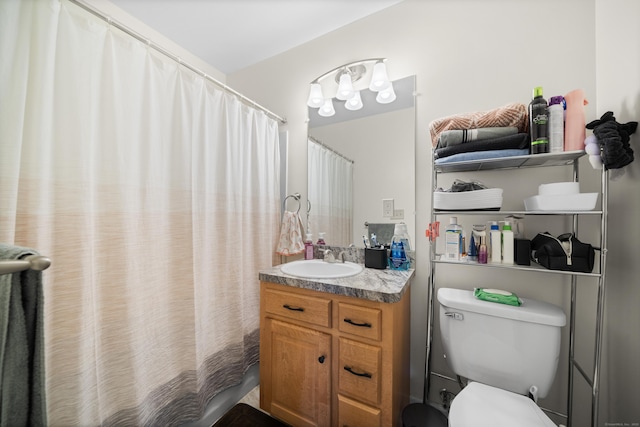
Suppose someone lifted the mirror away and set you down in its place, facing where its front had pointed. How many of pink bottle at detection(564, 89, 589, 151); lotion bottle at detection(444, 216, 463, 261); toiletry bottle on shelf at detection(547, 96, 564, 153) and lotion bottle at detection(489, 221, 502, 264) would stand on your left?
4

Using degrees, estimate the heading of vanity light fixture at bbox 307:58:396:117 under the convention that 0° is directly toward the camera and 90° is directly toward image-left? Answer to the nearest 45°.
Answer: approximately 45°

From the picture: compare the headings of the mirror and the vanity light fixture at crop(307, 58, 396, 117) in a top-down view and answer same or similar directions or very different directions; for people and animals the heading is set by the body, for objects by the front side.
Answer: same or similar directions

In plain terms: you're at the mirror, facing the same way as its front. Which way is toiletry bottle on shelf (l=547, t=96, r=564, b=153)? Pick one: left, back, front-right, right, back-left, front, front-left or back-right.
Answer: left

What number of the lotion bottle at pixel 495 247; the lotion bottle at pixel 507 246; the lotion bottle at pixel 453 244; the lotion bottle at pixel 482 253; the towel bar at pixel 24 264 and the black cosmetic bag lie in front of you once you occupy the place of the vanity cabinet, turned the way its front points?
1

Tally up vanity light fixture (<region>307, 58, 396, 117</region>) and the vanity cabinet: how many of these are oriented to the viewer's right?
0

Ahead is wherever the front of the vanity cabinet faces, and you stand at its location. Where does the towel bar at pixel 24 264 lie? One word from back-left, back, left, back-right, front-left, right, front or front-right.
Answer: front

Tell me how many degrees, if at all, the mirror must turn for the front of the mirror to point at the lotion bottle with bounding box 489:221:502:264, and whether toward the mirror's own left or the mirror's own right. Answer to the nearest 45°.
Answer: approximately 90° to the mirror's own left

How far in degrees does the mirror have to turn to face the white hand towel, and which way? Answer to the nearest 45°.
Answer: approximately 45° to its right

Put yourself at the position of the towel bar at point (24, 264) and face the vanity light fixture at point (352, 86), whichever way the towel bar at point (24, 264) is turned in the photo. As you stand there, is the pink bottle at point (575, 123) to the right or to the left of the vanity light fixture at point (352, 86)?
right

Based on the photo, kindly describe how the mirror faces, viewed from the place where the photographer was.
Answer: facing the viewer and to the left of the viewer

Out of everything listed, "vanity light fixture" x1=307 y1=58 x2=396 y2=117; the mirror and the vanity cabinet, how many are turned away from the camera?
0

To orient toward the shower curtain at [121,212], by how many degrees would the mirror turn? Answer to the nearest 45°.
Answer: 0° — it already faces it

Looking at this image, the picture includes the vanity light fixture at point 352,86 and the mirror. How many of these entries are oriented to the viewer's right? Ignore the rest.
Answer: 0
